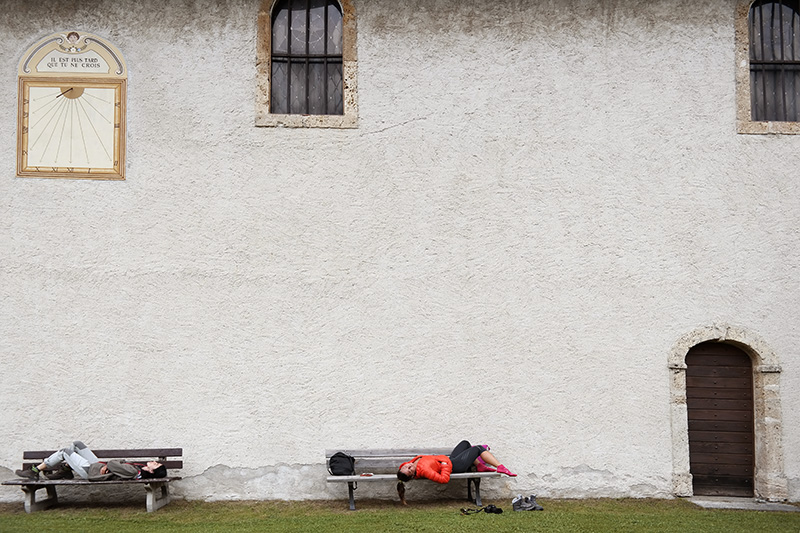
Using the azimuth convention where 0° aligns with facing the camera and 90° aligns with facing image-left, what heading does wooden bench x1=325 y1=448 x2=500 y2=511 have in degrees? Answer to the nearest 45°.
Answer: approximately 0°

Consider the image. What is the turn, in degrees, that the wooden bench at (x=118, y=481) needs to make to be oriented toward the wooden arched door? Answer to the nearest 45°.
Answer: approximately 90° to its left

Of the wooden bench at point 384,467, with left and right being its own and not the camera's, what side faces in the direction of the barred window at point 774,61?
left

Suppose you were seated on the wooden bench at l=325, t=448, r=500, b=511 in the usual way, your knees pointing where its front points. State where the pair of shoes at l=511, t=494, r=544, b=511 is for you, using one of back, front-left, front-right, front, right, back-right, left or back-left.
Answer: left

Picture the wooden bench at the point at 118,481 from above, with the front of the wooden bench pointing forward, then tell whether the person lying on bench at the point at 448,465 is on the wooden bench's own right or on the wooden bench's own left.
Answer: on the wooden bench's own left

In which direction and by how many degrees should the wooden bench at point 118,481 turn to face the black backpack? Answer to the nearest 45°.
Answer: approximately 90° to its left

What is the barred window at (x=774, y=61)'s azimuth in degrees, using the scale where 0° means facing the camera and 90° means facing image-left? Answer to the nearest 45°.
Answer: approximately 0°

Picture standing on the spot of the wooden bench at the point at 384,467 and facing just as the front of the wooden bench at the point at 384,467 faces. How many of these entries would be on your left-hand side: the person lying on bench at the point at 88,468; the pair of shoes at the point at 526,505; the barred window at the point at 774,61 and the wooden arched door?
3
